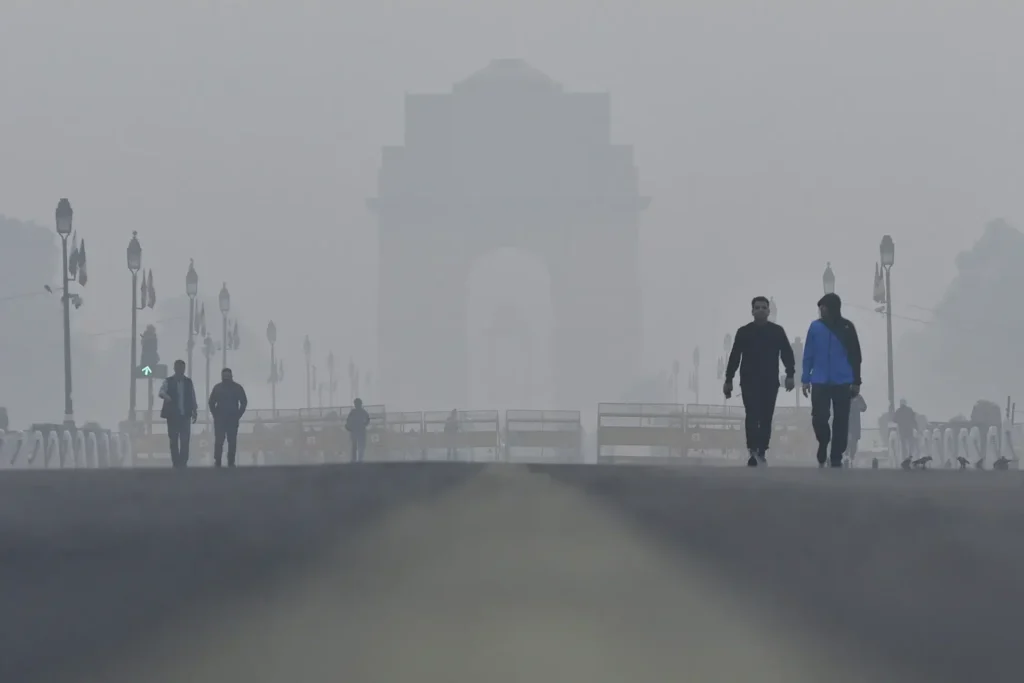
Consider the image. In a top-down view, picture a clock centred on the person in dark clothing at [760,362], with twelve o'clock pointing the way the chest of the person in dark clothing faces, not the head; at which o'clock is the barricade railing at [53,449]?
The barricade railing is roughly at 5 o'clock from the person in dark clothing.

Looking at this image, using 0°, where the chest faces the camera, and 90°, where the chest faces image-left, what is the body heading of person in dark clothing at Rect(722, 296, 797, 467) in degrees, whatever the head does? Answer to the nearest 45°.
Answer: approximately 0°

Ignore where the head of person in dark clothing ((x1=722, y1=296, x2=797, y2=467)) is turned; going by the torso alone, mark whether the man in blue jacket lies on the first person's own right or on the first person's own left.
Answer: on the first person's own left

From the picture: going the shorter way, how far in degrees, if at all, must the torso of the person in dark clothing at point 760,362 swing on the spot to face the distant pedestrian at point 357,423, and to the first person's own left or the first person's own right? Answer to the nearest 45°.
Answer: approximately 180°

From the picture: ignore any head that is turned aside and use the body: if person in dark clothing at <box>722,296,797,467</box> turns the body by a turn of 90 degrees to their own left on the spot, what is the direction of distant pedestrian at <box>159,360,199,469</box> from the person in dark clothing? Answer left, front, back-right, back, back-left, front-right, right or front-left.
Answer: back-left

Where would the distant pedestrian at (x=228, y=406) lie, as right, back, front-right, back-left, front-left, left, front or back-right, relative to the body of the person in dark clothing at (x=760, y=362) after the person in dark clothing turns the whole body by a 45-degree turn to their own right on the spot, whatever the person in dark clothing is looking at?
right
